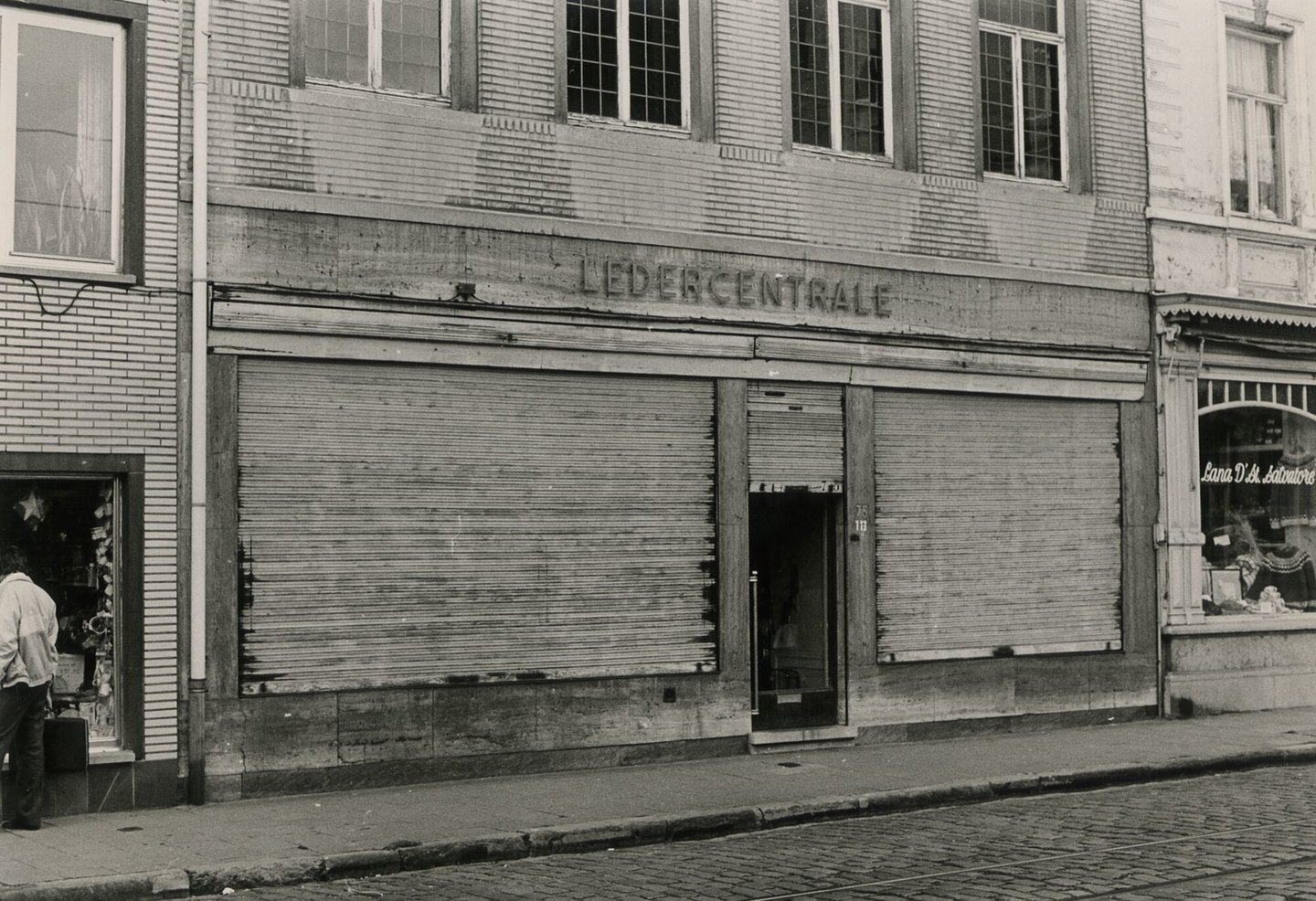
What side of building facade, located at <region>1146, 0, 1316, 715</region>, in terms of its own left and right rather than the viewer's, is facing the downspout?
right

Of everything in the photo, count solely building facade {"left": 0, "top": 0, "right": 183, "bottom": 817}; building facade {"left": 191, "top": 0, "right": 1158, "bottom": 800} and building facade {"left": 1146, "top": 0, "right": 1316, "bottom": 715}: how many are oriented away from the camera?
0

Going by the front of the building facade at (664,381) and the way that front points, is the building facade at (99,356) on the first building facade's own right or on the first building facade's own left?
on the first building facade's own right

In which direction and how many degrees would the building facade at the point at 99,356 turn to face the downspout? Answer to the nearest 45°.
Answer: approximately 90° to its left

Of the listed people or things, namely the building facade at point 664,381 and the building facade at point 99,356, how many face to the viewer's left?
0

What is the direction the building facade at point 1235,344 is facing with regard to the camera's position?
facing the viewer and to the right of the viewer

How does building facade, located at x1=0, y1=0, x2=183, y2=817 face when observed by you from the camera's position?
facing the viewer

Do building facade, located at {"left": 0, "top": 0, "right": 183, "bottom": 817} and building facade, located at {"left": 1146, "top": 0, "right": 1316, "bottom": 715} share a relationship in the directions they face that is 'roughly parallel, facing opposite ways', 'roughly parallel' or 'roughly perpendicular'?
roughly parallel

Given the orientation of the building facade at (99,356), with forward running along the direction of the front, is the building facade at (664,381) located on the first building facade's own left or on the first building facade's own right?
on the first building facade's own left

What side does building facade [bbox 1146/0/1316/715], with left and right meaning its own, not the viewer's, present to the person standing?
right

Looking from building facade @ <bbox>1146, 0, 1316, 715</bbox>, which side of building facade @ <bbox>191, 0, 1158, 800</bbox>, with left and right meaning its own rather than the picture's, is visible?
left

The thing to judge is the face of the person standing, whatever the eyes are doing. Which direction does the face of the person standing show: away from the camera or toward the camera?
away from the camera

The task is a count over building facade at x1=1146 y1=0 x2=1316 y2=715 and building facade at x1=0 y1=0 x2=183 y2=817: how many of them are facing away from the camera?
0
